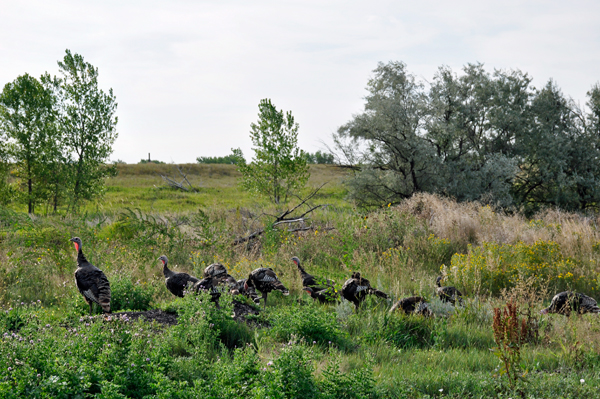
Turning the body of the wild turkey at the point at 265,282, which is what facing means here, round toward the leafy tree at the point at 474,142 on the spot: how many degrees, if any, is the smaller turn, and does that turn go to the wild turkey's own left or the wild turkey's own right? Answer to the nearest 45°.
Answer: approximately 135° to the wild turkey's own right

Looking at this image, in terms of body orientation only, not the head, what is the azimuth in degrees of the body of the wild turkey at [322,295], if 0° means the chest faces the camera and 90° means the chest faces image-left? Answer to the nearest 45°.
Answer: approximately 90°

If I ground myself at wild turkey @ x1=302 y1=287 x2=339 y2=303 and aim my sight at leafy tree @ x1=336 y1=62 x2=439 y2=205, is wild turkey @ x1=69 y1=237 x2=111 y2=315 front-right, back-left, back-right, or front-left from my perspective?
back-left

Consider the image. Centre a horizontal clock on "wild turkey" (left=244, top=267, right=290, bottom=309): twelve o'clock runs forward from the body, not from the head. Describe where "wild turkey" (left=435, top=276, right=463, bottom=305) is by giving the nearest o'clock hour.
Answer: "wild turkey" (left=435, top=276, right=463, bottom=305) is roughly at 6 o'clock from "wild turkey" (left=244, top=267, right=290, bottom=309).

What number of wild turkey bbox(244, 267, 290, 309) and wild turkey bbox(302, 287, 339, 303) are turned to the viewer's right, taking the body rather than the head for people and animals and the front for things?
0

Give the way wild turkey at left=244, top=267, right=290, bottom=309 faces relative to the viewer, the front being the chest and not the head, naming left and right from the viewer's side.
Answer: facing to the left of the viewer

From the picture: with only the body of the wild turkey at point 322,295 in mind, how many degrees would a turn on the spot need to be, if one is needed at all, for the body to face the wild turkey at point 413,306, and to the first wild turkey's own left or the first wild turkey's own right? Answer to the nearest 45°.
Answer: approximately 135° to the first wild turkey's own left

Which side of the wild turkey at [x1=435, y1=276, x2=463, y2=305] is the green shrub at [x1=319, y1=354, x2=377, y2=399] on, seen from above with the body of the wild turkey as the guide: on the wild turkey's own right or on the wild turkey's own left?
on the wild turkey's own left

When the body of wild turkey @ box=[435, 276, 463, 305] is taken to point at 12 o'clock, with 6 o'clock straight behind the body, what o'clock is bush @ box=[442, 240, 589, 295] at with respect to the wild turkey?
The bush is roughly at 4 o'clock from the wild turkey.

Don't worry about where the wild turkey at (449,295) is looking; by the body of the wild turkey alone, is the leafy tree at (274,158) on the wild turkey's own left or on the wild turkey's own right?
on the wild turkey's own right

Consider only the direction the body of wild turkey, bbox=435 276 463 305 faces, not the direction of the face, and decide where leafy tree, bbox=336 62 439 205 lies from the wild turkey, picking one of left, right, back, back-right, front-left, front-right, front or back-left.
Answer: right

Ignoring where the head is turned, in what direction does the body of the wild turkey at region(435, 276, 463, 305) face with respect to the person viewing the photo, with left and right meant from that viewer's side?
facing to the left of the viewer
